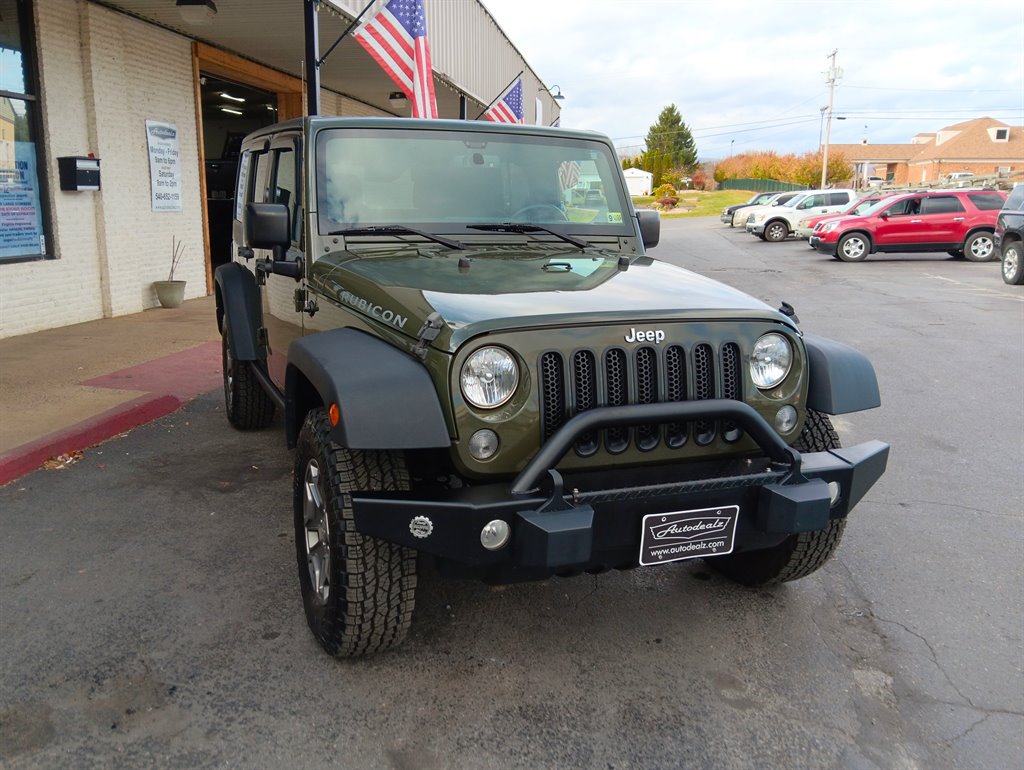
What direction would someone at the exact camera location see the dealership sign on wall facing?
facing the viewer and to the right of the viewer

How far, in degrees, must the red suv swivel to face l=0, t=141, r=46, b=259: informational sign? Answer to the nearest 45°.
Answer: approximately 45° to its left

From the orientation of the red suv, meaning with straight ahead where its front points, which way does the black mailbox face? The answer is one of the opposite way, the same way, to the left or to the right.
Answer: the opposite way

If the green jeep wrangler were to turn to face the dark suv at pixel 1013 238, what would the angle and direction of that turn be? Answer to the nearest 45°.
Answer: approximately 90° to its left

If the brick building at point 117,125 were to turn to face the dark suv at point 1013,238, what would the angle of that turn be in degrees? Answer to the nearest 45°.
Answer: approximately 45° to its left

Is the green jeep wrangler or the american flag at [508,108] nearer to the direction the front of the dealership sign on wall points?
the green jeep wrangler

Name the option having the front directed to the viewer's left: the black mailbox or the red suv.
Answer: the red suv

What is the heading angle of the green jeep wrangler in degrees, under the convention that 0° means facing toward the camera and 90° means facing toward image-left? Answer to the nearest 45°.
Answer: approximately 315°

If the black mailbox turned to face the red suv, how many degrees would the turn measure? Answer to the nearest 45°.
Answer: approximately 45° to its left

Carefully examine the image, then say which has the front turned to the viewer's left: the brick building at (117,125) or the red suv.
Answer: the red suv

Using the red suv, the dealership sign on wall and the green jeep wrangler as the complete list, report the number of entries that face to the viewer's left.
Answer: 1

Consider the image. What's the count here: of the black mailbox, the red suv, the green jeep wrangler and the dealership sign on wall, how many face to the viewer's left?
1

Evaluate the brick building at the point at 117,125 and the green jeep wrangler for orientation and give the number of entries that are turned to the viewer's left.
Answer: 0

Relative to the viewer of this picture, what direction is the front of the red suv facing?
facing to the left of the viewer

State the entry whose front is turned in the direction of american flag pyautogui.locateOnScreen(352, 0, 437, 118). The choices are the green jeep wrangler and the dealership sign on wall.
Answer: the dealership sign on wall
